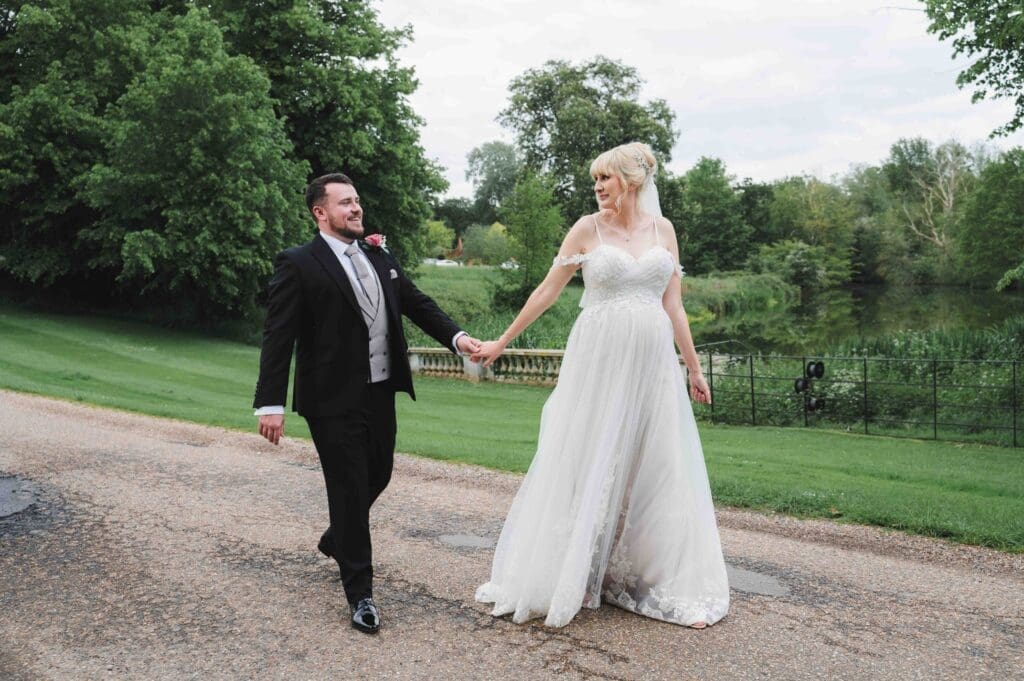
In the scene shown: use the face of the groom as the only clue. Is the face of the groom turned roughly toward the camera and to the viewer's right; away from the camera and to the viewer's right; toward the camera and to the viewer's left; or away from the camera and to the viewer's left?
toward the camera and to the viewer's right

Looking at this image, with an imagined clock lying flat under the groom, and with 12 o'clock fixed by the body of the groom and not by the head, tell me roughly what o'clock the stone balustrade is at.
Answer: The stone balustrade is roughly at 8 o'clock from the groom.

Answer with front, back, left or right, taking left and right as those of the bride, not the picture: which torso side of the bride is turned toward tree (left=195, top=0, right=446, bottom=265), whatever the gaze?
back

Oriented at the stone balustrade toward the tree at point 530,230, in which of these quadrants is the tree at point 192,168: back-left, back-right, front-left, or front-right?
front-left

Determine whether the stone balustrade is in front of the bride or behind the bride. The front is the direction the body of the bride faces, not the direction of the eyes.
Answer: behind

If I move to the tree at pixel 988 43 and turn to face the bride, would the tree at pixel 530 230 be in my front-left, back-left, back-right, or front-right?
back-right

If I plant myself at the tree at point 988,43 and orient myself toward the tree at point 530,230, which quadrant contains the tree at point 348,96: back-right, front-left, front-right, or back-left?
front-left

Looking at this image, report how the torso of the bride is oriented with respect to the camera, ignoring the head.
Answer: toward the camera

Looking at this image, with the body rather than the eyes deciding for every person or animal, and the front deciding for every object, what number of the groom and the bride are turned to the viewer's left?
0

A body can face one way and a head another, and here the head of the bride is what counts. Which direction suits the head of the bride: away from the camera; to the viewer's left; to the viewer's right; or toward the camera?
to the viewer's left

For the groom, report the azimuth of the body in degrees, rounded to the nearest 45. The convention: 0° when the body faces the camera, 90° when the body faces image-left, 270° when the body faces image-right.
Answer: approximately 315°

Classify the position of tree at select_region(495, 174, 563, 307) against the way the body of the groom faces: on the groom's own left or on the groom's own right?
on the groom's own left

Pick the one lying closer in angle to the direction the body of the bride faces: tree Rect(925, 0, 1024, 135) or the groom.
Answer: the groom

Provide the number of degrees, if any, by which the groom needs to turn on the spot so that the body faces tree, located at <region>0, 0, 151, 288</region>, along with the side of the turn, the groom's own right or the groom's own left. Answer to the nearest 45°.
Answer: approximately 135° to the groom's own left

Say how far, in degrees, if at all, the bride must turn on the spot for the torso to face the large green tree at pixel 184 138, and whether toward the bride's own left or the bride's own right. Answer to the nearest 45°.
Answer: approximately 135° to the bride's own right

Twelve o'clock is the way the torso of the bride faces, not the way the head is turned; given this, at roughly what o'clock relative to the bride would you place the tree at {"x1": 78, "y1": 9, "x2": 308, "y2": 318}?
The tree is roughly at 5 o'clock from the bride.
